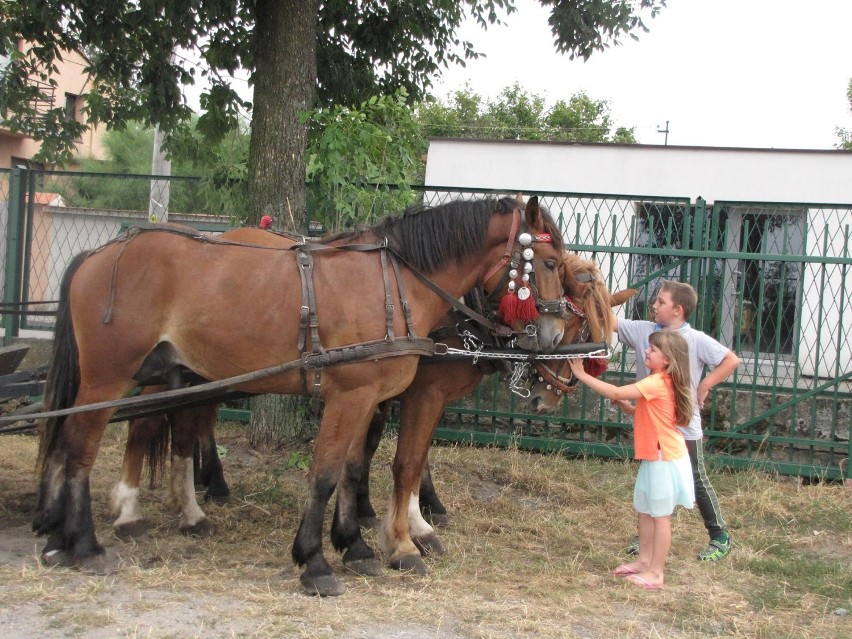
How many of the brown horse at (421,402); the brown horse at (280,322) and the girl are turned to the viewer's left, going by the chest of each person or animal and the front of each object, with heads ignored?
1

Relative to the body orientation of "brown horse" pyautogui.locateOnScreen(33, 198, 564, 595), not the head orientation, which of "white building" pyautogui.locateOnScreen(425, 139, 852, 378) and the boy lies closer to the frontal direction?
the boy

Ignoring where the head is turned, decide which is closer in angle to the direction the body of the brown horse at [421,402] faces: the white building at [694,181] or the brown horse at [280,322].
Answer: the white building

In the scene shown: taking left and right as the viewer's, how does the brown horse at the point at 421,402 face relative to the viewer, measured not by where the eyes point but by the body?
facing to the right of the viewer

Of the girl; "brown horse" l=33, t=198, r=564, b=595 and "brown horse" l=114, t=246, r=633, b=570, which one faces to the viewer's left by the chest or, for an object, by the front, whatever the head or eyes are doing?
the girl

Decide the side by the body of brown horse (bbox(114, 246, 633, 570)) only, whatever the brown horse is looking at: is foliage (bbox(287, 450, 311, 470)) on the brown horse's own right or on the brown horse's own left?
on the brown horse's own left

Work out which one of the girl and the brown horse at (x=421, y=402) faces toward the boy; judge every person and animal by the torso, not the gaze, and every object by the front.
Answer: the brown horse

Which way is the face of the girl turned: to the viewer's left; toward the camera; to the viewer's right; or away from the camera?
to the viewer's left

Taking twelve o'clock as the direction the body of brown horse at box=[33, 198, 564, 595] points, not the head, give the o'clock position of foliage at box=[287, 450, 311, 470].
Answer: The foliage is roughly at 9 o'clock from the brown horse.

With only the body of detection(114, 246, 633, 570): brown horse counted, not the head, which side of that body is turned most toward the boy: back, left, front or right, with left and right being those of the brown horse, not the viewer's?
front

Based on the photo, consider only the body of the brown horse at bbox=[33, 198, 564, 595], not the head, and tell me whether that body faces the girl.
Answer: yes

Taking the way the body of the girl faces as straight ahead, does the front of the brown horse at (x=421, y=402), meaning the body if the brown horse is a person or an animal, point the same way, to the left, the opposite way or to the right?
the opposite way

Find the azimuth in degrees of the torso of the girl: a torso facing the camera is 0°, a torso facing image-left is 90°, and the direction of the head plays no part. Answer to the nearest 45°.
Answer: approximately 90°

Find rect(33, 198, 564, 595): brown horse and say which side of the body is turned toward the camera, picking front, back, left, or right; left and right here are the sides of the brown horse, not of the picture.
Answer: right

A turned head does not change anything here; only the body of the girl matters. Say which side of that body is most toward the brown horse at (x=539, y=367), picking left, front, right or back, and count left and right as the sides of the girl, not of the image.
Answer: front

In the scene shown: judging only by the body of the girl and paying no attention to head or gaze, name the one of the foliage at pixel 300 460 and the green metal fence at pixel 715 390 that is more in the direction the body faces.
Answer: the foliage
